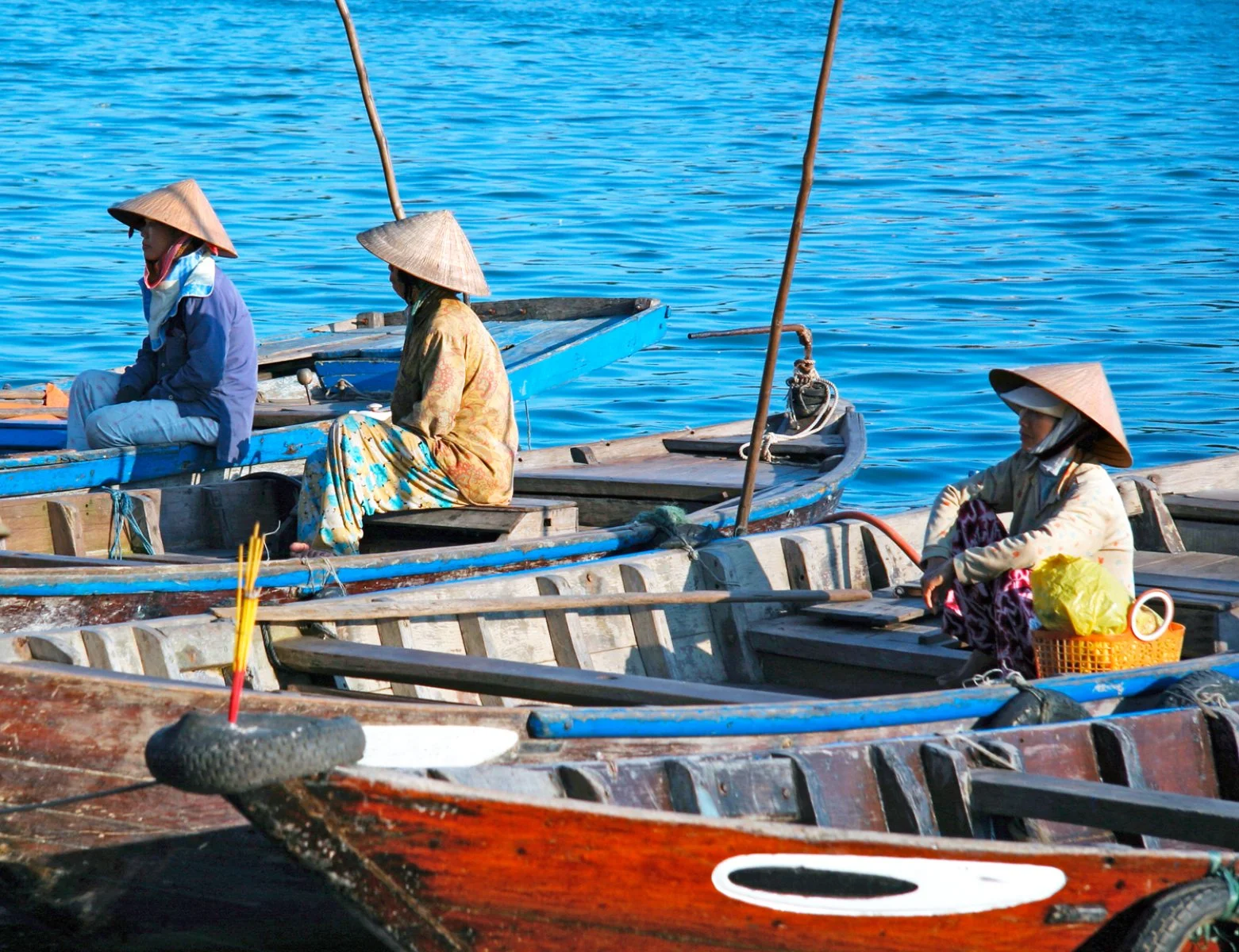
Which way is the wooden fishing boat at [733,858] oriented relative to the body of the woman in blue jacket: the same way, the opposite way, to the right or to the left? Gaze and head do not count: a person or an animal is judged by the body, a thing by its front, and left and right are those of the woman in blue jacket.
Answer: the same way

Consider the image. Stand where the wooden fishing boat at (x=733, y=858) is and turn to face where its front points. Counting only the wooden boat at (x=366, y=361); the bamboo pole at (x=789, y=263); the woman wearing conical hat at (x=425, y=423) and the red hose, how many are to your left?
0

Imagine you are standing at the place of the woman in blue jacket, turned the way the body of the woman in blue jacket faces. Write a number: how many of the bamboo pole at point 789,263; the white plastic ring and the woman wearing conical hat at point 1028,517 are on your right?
0

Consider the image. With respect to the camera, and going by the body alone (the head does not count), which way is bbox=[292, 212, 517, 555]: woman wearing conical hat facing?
to the viewer's left

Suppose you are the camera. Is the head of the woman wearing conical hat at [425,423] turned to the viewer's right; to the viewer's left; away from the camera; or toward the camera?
to the viewer's left

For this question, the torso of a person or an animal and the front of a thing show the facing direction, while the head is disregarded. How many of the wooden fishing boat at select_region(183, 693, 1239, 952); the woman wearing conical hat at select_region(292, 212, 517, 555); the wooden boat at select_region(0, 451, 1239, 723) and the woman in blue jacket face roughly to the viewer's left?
4

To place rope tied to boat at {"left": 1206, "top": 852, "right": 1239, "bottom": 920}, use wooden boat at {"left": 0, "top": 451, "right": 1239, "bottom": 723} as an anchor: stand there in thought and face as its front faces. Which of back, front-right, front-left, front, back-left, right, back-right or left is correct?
back-left

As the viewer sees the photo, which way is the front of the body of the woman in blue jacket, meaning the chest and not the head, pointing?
to the viewer's left

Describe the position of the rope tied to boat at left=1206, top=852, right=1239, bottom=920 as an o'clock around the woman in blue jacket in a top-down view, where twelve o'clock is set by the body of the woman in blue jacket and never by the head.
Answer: The rope tied to boat is roughly at 8 o'clock from the woman in blue jacket.

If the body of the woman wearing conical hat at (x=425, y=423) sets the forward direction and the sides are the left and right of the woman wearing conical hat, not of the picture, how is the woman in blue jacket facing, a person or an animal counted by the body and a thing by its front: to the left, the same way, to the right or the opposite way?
the same way

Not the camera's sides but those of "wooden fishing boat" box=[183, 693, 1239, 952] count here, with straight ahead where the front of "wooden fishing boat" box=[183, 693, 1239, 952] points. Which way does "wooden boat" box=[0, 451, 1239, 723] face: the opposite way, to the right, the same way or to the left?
the same way

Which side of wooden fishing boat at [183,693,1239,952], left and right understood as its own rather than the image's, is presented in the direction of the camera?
left

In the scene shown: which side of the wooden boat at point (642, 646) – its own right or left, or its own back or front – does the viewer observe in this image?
left

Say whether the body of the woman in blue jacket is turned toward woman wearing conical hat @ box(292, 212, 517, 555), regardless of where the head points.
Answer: no

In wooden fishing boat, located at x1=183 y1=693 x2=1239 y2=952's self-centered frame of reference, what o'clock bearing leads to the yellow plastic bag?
The yellow plastic bag is roughly at 4 o'clock from the wooden fishing boat.

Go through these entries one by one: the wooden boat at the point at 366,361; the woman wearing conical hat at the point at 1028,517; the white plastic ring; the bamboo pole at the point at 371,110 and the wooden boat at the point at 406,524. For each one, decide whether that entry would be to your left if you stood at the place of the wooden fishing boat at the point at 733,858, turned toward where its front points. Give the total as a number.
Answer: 0

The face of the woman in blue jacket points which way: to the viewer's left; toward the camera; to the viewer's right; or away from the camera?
to the viewer's left

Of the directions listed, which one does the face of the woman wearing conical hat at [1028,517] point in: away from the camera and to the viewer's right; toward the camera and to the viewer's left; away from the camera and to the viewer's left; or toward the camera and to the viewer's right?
toward the camera and to the viewer's left

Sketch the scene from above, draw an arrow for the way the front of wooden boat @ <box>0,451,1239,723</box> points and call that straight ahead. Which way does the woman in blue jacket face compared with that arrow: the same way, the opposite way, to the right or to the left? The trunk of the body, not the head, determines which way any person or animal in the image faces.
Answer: the same way

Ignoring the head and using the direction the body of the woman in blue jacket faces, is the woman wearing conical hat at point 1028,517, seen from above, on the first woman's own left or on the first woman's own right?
on the first woman's own left

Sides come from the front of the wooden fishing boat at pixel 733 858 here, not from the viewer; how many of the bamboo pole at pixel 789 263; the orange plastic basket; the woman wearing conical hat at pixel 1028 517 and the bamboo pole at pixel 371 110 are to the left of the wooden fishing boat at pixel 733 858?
0
